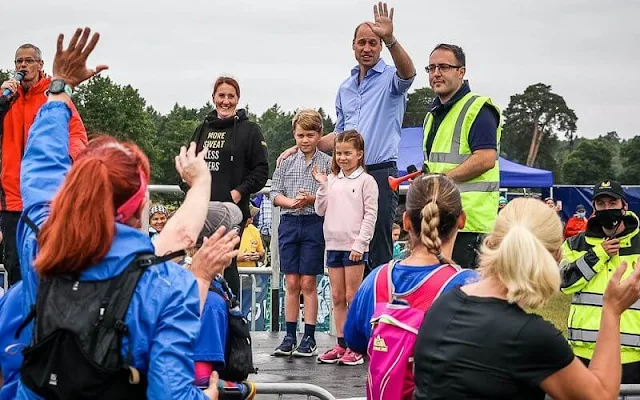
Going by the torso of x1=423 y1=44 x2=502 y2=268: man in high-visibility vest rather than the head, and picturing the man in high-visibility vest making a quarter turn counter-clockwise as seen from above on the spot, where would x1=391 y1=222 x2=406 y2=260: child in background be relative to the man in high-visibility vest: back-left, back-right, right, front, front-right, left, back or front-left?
back-left

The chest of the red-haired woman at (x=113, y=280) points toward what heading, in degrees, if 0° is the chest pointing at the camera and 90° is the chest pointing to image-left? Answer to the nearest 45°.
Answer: approximately 225°

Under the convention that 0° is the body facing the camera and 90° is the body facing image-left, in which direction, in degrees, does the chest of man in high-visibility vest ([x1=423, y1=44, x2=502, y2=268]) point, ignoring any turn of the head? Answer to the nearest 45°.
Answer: approximately 45°

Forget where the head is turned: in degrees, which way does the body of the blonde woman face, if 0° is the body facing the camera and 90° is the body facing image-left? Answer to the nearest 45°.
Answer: approximately 180°

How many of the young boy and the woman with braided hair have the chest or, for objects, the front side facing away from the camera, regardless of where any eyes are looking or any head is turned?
1

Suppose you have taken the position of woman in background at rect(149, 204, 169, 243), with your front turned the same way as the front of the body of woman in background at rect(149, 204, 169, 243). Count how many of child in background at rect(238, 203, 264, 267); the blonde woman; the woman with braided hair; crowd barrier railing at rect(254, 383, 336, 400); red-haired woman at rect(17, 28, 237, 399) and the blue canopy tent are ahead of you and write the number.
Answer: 4

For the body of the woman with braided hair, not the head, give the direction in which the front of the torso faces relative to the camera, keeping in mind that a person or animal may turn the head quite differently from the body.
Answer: away from the camera

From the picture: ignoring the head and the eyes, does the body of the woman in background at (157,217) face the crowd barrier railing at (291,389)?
yes

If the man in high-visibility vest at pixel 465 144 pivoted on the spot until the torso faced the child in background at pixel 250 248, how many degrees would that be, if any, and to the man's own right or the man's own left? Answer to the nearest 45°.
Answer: approximately 90° to the man's own right

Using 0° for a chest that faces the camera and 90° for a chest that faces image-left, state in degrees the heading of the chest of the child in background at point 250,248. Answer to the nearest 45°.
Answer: approximately 0°

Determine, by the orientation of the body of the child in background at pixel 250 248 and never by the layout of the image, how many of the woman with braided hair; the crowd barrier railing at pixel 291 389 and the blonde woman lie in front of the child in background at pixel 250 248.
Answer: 3
